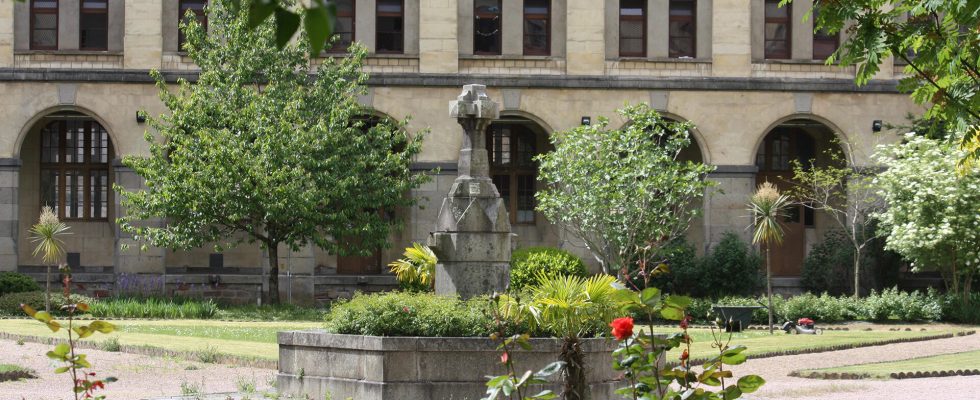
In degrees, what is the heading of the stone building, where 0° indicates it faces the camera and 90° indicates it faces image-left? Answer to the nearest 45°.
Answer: approximately 0°

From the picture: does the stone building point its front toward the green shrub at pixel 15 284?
no

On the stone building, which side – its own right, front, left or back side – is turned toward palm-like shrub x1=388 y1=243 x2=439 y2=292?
front

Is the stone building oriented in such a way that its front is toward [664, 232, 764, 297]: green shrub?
no

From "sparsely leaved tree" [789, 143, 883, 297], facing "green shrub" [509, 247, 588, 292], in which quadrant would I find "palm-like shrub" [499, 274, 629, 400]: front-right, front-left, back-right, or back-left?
front-left

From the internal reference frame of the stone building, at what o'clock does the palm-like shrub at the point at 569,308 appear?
The palm-like shrub is roughly at 12 o'clock from the stone building.

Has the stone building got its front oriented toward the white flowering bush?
no

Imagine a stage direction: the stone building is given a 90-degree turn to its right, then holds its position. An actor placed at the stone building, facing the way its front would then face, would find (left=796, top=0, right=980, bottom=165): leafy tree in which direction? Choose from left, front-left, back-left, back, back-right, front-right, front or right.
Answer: left

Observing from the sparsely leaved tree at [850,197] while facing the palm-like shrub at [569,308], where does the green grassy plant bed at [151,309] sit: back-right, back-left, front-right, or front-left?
front-right

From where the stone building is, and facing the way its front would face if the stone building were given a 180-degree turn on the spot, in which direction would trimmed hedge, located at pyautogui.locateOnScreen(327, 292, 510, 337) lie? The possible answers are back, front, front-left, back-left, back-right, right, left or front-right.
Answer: back

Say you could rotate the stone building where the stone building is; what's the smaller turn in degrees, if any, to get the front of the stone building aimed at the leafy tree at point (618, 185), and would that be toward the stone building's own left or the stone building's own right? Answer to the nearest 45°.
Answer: approximately 45° to the stone building's own left

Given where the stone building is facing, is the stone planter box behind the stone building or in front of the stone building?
in front
